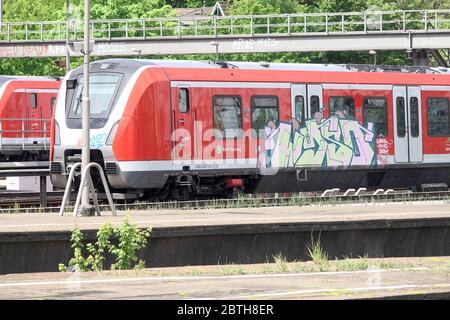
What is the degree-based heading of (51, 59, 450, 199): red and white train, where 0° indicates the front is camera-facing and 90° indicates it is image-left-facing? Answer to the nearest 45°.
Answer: approximately 45°

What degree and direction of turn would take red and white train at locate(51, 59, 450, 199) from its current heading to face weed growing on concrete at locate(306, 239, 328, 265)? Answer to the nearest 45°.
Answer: approximately 45° to its left

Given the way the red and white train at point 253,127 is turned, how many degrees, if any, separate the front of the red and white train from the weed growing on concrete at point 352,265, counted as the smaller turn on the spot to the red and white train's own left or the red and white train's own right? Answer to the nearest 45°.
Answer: approximately 45° to the red and white train's own left

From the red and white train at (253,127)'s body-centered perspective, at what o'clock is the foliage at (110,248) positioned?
The foliage is roughly at 11 o'clock from the red and white train.

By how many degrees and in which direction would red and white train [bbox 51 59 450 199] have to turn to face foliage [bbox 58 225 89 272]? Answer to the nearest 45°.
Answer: approximately 45° to its left
